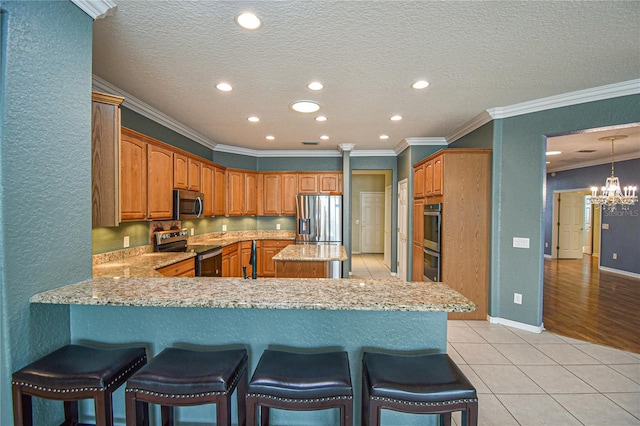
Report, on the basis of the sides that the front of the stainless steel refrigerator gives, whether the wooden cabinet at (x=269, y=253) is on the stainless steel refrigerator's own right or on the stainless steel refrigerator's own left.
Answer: on the stainless steel refrigerator's own right

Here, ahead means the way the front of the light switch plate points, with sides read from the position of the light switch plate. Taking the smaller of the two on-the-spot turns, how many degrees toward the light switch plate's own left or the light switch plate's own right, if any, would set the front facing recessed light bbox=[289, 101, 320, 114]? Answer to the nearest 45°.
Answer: approximately 45° to the light switch plate's own right

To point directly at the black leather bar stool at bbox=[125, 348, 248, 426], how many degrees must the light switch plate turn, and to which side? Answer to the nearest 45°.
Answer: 0° — it already faces it

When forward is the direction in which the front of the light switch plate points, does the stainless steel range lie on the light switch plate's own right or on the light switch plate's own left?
on the light switch plate's own right

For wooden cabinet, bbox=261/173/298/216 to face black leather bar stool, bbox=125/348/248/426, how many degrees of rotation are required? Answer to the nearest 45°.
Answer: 0° — it already faces it

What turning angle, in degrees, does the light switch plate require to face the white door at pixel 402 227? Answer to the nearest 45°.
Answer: approximately 135° to its right

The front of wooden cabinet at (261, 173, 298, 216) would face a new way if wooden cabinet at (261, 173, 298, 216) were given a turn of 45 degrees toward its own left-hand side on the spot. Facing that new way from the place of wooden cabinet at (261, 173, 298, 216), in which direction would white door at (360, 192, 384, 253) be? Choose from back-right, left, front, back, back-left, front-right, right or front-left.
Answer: left

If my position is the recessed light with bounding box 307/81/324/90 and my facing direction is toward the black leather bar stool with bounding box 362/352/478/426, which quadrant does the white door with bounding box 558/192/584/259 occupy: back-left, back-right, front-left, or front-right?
back-left

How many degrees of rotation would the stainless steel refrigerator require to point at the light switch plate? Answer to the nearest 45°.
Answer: approximately 45° to its left

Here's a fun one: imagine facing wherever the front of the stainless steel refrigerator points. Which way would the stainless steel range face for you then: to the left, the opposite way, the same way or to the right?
to the left
